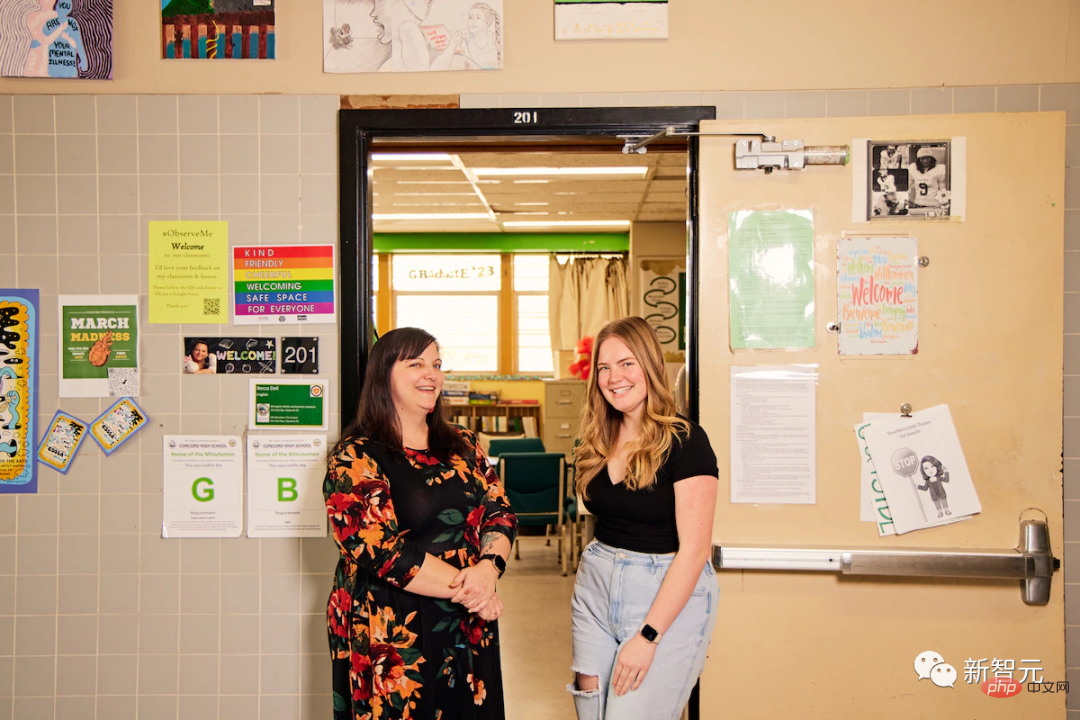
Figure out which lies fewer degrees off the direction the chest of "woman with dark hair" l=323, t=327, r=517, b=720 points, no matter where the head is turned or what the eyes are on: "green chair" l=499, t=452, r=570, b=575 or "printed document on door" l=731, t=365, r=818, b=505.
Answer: the printed document on door

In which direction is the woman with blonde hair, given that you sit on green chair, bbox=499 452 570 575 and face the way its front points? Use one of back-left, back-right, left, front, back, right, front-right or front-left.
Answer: back

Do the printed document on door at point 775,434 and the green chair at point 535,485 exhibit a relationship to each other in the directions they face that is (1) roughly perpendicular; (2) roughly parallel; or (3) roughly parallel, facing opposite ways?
roughly parallel, facing opposite ways

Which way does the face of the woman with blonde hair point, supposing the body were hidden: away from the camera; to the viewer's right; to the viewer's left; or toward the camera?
toward the camera

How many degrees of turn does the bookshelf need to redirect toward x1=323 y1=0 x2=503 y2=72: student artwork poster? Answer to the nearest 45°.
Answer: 0° — it already faces it

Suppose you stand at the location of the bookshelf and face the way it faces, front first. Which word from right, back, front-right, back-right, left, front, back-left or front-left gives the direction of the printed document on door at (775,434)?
front

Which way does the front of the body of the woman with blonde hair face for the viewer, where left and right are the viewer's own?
facing the viewer and to the left of the viewer

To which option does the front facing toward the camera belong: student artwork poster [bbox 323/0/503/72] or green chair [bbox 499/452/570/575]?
the student artwork poster

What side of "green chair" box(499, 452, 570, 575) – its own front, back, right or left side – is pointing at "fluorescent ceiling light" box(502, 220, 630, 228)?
front

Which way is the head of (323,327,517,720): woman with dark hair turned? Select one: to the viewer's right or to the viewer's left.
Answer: to the viewer's right

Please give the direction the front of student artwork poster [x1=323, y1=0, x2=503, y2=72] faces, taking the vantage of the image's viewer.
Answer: facing the viewer

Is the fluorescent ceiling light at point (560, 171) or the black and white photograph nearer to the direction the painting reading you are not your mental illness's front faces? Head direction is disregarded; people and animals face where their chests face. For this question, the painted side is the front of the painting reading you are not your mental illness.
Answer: the black and white photograph
